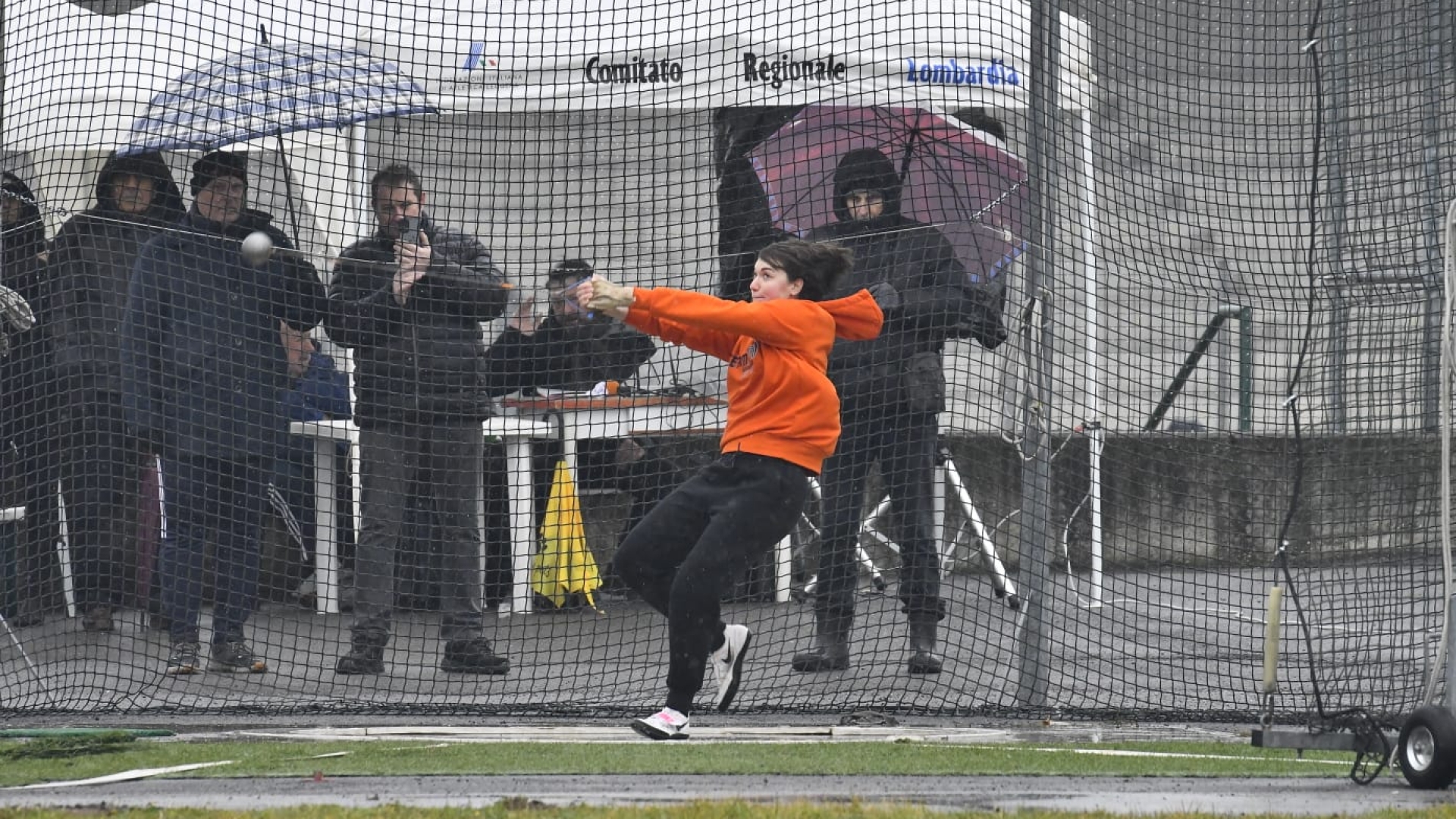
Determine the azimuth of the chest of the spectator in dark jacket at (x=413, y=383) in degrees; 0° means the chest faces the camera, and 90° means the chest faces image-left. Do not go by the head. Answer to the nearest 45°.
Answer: approximately 0°

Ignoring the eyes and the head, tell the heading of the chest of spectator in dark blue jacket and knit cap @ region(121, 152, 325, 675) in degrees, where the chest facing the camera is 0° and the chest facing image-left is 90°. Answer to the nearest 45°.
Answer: approximately 315°

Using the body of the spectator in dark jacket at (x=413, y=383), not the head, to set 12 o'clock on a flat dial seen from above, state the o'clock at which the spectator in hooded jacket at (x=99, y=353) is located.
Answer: the spectator in hooded jacket at (x=99, y=353) is roughly at 4 o'clock from the spectator in dark jacket at (x=413, y=383).

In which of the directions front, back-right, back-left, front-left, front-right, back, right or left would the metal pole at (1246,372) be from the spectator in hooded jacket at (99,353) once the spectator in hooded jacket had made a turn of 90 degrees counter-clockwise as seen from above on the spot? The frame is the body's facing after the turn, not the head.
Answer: front

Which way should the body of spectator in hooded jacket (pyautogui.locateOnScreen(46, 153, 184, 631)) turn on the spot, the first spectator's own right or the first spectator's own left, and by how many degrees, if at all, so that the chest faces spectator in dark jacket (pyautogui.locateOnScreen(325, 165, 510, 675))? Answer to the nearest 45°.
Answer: approximately 45° to the first spectator's own left

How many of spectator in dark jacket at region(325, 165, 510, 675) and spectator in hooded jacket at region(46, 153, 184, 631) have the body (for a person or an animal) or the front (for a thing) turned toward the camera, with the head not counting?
2

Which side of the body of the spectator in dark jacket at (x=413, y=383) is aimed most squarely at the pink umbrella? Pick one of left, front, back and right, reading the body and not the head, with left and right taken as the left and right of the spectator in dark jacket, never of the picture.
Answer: left
